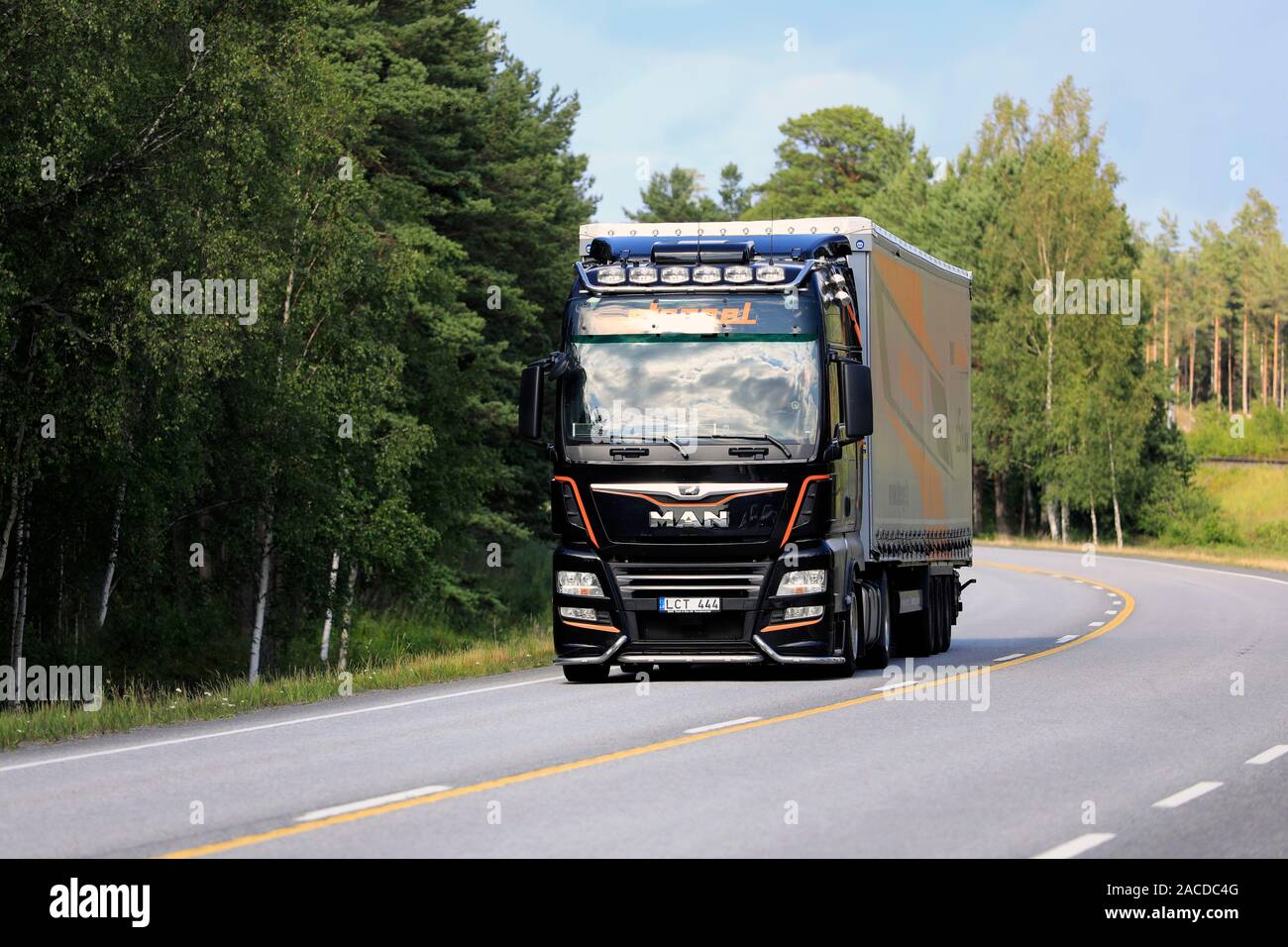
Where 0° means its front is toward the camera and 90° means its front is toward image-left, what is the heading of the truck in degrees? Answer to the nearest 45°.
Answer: approximately 0°
